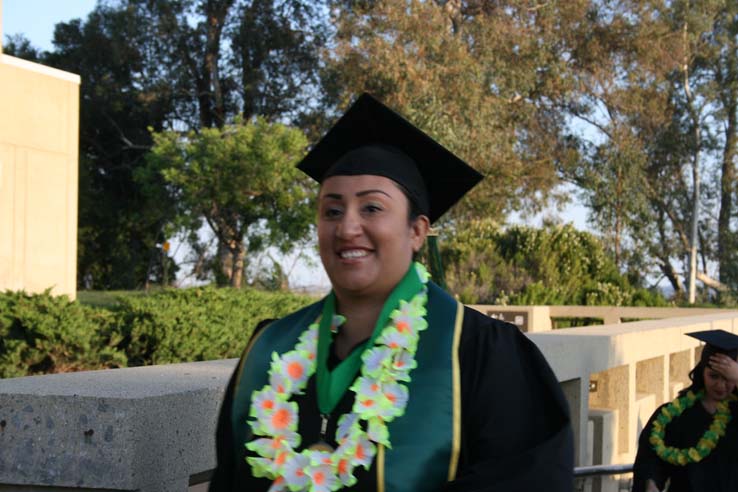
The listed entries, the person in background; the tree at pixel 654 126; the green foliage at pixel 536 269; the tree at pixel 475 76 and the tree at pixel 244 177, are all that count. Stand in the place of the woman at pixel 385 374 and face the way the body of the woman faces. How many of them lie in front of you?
0

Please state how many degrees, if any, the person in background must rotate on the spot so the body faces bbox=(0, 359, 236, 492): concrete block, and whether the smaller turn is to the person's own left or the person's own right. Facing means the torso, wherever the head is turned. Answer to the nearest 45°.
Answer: approximately 45° to the person's own right

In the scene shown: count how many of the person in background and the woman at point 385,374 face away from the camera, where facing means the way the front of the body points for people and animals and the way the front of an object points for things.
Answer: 0

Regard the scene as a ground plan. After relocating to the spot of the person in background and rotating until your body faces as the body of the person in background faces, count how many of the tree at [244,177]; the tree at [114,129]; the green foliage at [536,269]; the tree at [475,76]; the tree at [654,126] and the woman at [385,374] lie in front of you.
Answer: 1

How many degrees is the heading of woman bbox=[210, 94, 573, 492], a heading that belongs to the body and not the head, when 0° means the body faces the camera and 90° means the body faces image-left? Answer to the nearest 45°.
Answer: approximately 45°

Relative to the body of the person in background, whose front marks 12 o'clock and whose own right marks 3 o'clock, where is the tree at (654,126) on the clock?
The tree is roughly at 6 o'clock from the person in background.

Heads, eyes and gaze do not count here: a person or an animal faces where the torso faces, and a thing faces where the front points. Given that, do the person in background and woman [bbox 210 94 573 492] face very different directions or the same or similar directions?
same or similar directions

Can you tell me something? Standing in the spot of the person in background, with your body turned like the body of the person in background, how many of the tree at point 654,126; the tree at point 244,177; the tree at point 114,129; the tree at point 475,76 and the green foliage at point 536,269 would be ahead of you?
0

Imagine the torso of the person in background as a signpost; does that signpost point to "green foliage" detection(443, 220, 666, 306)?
no

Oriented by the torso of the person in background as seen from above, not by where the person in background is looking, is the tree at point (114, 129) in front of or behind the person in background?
behind

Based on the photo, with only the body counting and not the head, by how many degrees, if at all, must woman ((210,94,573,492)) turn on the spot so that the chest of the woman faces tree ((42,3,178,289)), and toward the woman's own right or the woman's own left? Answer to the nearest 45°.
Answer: approximately 135° to the woman's own right

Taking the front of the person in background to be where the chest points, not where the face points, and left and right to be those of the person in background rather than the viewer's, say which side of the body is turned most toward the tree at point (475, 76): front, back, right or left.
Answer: back

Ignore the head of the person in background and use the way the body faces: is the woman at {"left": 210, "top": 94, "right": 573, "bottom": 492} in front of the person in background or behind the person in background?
in front

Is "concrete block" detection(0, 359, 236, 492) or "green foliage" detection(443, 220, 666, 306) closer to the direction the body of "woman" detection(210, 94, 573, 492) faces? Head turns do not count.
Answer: the concrete block

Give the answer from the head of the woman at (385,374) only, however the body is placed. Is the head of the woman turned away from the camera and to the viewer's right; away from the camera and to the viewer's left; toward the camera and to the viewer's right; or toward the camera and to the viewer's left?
toward the camera and to the viewer's left

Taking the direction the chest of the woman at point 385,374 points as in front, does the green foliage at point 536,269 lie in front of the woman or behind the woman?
behind

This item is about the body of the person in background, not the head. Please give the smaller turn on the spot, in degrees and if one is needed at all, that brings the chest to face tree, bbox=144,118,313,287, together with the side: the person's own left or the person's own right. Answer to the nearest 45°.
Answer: approximately 135° to the person's own right

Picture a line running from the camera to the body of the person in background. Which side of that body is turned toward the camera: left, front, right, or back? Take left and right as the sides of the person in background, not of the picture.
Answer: front

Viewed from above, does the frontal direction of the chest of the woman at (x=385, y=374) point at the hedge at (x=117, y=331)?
no
